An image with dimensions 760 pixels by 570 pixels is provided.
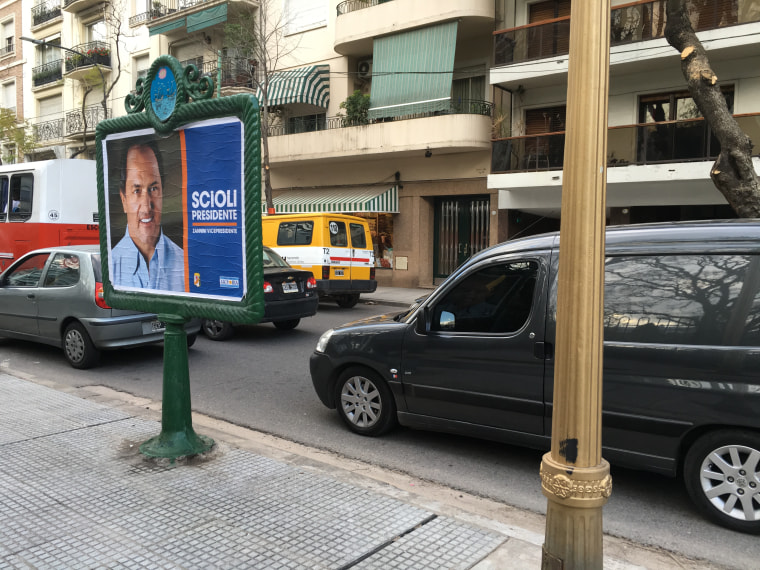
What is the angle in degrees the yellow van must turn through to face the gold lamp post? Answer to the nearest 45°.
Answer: approximately 135° to its left

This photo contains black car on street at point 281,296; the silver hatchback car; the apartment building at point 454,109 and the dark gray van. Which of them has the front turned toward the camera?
the apartment building

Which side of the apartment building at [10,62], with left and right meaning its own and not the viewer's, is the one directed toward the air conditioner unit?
left

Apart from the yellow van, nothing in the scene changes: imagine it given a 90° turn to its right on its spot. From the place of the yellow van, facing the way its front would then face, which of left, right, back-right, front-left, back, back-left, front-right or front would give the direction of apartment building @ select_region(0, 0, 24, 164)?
left

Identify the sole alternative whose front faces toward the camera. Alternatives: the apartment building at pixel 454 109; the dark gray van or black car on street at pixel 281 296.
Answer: the apartment building

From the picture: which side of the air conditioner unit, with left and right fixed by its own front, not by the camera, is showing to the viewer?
front

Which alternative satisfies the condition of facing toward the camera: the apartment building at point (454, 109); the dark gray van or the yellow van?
the apartment building

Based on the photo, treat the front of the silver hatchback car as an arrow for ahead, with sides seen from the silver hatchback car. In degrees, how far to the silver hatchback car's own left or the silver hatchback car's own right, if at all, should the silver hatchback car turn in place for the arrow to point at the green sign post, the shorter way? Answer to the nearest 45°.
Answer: approximately 135° to the silver hatchback car's own left

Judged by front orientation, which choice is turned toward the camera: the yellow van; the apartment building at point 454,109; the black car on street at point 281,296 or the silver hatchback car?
the apartment building

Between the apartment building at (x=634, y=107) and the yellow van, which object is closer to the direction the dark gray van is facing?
the yellow van

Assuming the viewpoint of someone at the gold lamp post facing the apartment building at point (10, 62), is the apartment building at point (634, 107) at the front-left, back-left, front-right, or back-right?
front-right

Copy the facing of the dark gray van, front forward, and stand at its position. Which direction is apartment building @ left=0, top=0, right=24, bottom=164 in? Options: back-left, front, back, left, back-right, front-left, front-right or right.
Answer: front

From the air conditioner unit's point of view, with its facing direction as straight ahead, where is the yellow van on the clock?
The yellow van is roughly at 12 o'clock from the air conditioner unit.

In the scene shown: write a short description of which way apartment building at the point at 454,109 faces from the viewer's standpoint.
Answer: facing the viewer

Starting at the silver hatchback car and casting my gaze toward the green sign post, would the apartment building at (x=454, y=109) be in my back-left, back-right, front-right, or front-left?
back-left

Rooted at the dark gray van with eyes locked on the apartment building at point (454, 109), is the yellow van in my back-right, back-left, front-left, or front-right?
front-left

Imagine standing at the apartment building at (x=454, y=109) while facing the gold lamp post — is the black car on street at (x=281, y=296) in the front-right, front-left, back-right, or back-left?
front-right

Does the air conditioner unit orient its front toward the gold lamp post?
yes

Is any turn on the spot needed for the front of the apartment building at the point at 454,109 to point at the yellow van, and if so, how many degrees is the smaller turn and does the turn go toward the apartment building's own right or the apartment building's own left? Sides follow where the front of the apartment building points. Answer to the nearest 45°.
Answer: approximately 45° to the apartment building's own right

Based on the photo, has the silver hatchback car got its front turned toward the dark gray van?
no

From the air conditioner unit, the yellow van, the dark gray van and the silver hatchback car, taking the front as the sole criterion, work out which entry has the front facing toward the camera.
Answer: the air conditioner unit
